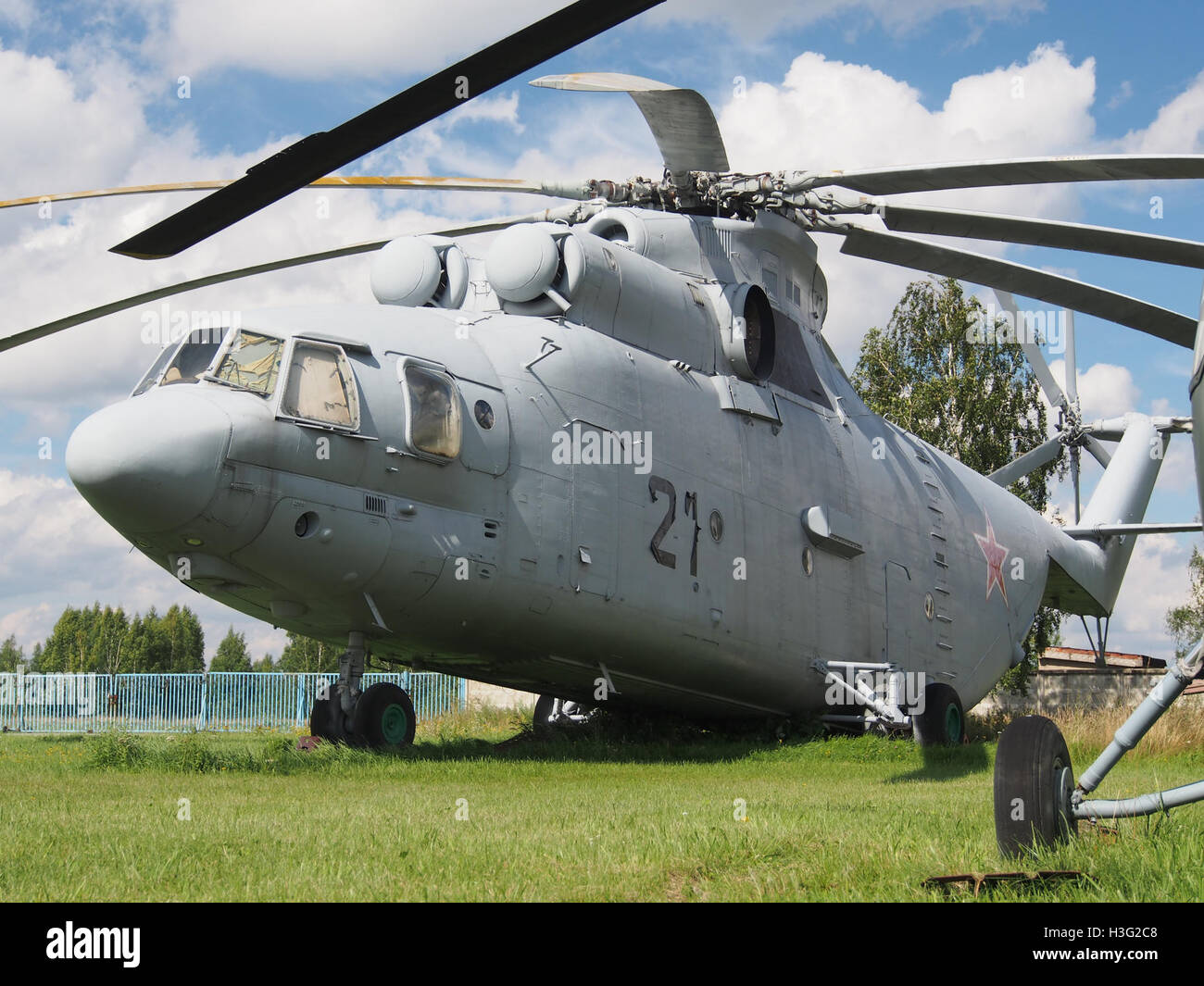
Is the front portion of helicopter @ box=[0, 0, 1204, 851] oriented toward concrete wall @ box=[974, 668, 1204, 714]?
no

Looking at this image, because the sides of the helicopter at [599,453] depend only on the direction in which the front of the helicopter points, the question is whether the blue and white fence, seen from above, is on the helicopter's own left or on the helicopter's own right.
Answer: on the helicopter's own right

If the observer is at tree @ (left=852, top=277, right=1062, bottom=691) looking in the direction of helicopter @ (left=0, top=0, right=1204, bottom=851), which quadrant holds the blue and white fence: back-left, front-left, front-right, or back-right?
front-right

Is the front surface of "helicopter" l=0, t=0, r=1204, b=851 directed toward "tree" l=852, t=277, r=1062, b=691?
no

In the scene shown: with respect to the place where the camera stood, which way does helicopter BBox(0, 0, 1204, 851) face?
facing the viewer and to the left of the viewer
